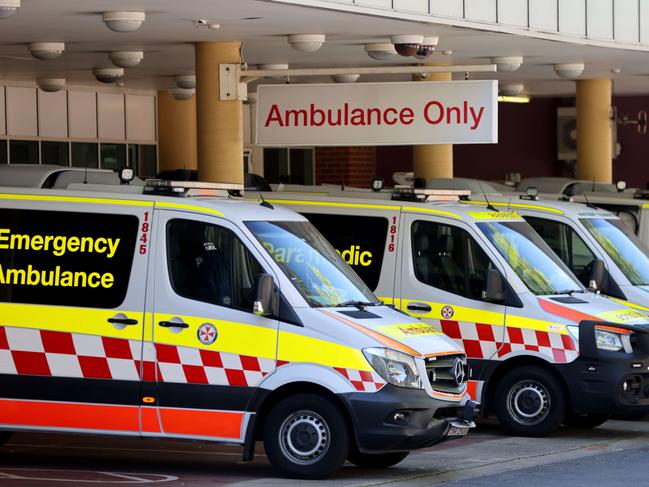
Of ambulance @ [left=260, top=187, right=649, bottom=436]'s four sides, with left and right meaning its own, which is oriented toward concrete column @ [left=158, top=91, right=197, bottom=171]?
back

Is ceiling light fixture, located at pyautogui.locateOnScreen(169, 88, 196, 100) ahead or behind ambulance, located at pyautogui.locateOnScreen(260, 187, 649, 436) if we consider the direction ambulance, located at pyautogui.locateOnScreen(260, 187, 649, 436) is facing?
behind

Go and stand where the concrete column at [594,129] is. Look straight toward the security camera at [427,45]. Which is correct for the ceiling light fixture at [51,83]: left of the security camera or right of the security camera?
right

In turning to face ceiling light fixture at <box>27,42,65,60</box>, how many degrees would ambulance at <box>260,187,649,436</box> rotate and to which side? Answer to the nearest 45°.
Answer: approximately 180°

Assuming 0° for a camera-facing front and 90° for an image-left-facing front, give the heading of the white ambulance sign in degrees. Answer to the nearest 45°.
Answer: approximately 0°

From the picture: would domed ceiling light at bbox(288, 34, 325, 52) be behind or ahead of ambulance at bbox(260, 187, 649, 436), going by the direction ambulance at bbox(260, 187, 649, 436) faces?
behind

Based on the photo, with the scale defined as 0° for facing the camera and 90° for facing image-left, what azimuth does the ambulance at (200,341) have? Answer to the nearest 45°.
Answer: approximately 315°

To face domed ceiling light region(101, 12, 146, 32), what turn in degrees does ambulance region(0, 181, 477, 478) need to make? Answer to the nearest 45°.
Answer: approximately 135° to its left

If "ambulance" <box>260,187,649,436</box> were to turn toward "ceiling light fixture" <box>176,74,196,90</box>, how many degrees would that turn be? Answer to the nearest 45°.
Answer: approximately 180°
